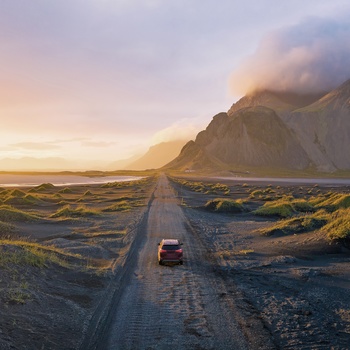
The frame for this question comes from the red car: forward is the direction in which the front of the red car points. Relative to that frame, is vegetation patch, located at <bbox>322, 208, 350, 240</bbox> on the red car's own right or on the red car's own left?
on the red car's own right

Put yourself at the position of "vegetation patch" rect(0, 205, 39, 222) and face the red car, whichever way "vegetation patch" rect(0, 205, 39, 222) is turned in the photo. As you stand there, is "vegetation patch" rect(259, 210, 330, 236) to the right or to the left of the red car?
left

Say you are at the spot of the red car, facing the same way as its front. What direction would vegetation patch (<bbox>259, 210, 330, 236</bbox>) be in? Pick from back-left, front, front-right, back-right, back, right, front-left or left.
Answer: front-right

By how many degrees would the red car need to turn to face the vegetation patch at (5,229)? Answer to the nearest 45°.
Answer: approximately 45° to its left

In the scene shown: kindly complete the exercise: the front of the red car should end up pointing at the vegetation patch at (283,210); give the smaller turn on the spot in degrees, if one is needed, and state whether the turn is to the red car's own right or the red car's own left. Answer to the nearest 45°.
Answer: approximately 45° to the red car's own right

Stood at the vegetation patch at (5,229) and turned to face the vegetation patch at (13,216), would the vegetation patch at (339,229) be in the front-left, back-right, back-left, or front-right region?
back-right

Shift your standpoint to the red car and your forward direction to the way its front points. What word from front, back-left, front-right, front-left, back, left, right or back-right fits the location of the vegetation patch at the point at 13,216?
front-left

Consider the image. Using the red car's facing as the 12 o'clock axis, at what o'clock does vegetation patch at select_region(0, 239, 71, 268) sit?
The vegetation patch is roughly at 8 o'clock from the red car.

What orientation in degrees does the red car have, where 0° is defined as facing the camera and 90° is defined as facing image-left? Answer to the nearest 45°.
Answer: approximately 180°
